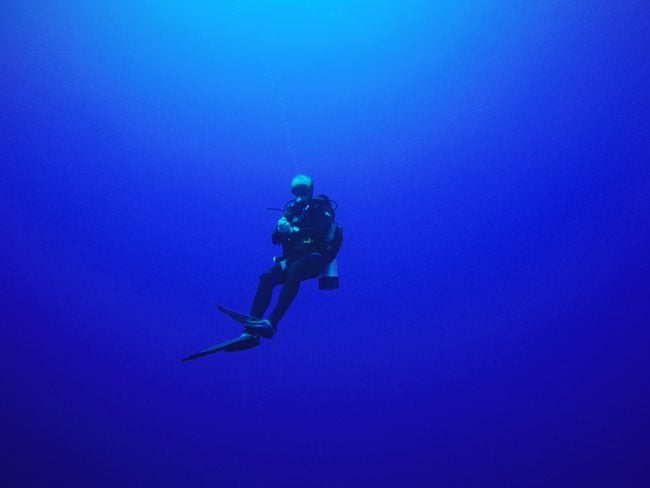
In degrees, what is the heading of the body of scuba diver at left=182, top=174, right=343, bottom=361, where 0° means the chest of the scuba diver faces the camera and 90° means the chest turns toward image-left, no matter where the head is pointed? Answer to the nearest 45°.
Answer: approximately 45°
